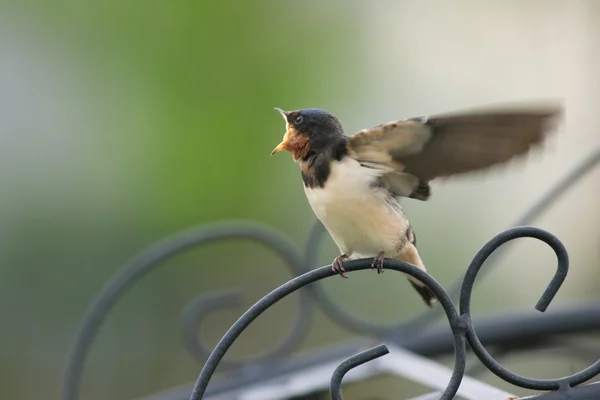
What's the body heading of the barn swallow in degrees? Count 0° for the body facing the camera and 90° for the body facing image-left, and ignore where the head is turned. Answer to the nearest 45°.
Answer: approximately 90°
